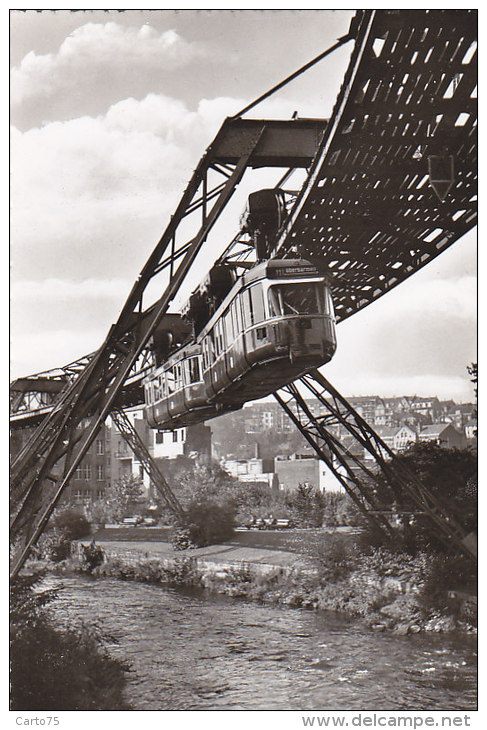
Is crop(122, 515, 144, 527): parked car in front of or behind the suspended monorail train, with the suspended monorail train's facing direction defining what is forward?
behind

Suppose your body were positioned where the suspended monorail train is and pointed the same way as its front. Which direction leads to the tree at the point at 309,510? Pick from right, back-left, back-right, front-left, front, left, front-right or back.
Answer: back-left

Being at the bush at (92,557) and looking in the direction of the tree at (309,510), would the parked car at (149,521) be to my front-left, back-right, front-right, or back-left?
front-left

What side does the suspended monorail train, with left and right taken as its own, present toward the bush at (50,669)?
right

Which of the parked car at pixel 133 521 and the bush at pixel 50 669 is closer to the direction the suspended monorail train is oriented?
the bush

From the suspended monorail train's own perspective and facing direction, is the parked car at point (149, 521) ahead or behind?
behind

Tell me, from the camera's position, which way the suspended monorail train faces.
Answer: facing the viewer and to the right of the viewer
